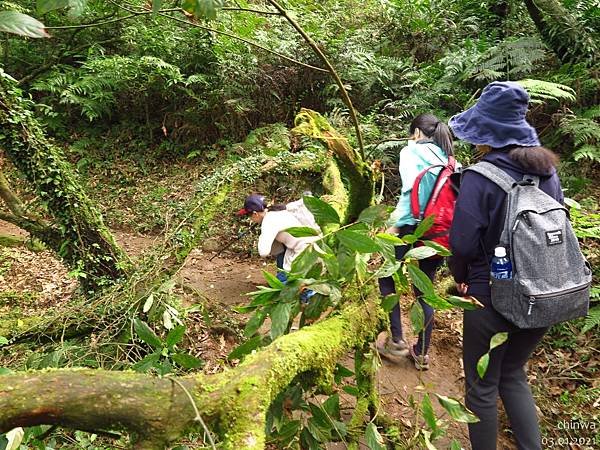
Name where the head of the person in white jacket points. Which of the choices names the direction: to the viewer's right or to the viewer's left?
to the viewer's left

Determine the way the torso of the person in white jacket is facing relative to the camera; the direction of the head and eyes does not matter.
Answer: to the viewer's left

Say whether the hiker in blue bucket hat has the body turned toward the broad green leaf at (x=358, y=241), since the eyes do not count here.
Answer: no

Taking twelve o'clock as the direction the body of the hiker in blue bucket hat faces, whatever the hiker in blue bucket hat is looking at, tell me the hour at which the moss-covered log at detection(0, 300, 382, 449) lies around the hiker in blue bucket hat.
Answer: The moss-covered log is roughly at 8 o'clock from the hiker in blue bucket hat.

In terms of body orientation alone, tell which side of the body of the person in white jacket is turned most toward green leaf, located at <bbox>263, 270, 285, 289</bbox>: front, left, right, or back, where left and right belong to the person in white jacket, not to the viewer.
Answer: left

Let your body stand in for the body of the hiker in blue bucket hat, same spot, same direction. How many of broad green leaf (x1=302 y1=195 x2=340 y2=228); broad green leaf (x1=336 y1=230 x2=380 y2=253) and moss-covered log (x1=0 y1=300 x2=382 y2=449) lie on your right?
0

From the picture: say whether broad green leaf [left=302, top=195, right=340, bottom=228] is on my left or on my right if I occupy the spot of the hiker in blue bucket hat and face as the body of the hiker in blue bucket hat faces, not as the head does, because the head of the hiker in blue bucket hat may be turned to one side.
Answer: on my left
